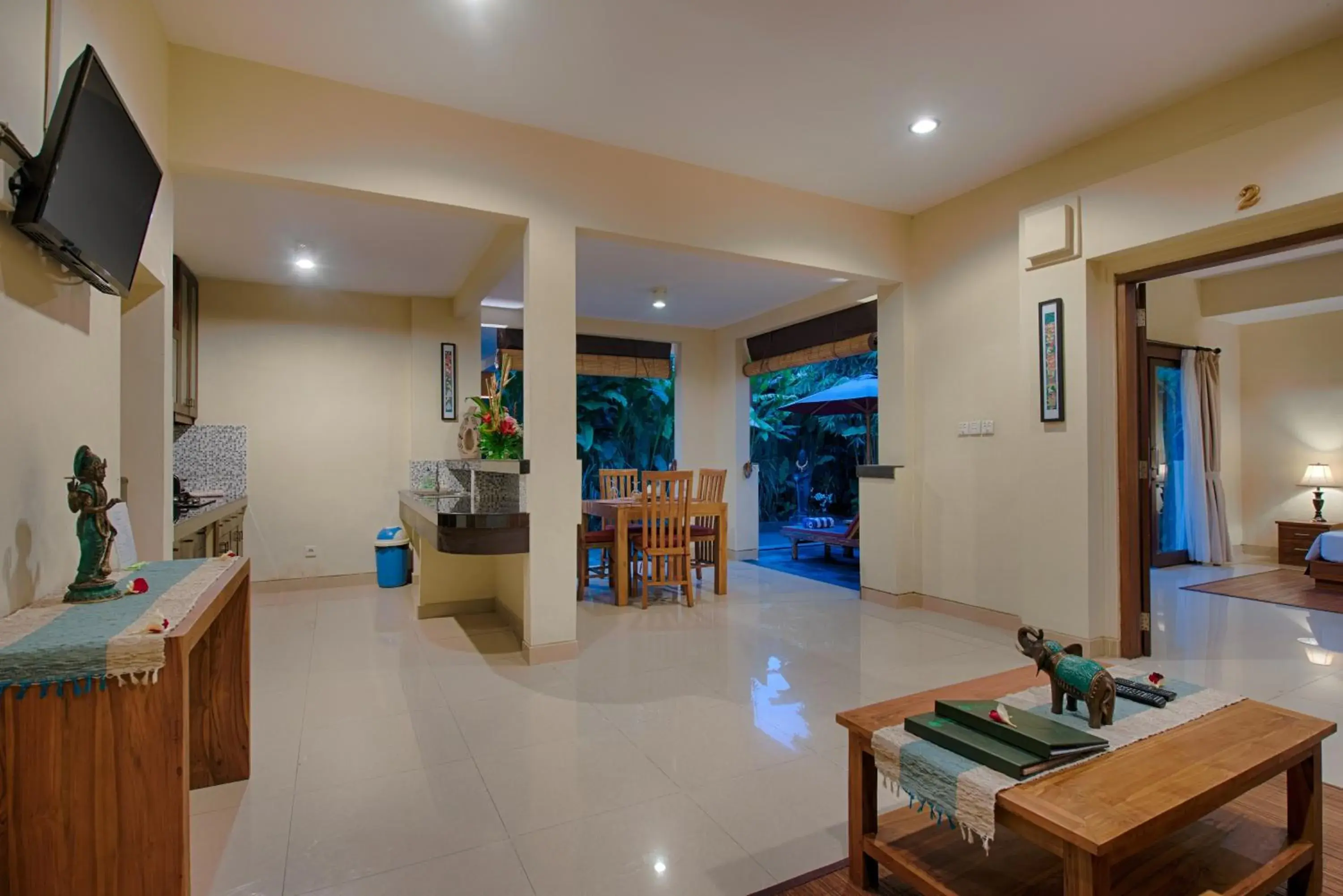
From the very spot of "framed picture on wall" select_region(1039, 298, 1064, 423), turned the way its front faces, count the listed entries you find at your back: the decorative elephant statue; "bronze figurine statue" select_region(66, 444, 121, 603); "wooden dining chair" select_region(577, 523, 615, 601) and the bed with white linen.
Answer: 1

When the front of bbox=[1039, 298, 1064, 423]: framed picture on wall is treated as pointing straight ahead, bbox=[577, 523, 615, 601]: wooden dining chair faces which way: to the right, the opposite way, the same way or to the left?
the opposite way

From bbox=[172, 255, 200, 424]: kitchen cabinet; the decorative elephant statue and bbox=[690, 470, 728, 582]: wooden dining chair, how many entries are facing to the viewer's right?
1

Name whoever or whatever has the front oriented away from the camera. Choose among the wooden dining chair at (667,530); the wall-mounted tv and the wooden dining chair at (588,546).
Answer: the wooden dining chair at (667,530)

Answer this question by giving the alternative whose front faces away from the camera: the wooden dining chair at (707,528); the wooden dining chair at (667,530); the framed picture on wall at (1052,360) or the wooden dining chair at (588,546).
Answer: the wooden dining chair at (667,530)

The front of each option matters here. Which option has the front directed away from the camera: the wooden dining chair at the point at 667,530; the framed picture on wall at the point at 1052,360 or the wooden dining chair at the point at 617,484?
the wooden dining chair at the point at 667,530

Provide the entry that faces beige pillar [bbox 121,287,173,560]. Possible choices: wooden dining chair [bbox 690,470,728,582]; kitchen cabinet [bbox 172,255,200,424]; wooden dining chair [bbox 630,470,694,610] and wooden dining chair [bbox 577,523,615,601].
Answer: wooden dining chair [bbox 690,470,728,582]

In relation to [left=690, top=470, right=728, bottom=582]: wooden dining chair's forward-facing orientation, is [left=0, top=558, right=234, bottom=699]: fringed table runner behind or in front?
in front

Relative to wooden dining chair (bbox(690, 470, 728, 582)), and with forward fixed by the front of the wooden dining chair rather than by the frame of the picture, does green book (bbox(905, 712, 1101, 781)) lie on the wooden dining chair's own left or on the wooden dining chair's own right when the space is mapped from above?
on the wooden dining chair's own left

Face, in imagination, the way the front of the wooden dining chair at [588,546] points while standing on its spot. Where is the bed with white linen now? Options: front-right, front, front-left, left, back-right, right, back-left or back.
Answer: front

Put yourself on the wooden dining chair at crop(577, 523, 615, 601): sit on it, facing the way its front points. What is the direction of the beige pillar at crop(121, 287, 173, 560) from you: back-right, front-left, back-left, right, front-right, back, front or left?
back-right

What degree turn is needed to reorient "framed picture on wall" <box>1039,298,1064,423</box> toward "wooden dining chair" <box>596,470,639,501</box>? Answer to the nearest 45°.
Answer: approximately 45° to its right

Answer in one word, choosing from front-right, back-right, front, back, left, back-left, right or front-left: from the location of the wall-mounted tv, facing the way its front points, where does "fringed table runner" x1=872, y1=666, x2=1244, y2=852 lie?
front

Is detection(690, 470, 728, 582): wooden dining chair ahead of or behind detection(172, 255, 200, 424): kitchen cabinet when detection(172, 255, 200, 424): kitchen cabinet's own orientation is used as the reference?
ahead

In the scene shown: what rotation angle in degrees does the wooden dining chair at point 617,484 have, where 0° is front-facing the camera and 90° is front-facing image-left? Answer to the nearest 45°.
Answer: approximately 0°

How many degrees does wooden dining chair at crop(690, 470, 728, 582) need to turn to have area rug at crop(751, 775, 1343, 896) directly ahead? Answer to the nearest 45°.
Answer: approximately 45° to its left

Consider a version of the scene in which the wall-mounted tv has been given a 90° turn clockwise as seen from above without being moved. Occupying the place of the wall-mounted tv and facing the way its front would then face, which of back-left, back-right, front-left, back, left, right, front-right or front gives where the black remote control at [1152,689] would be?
left

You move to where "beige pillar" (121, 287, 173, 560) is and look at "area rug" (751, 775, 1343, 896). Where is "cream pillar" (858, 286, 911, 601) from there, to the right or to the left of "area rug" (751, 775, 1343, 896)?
left

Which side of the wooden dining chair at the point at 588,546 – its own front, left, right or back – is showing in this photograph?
right
